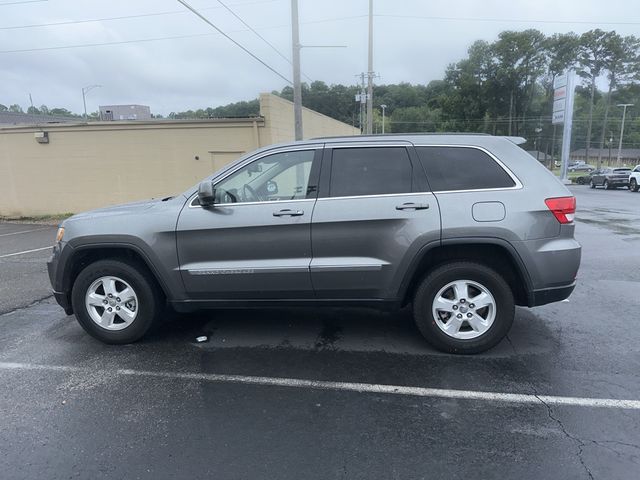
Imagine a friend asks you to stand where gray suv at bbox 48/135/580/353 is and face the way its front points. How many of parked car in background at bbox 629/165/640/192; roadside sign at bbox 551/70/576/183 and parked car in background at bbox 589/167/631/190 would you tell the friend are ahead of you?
0

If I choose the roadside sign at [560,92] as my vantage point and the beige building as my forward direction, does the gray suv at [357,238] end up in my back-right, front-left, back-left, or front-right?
front-left

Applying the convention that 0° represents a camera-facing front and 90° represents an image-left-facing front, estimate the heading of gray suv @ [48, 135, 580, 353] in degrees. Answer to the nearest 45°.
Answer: approximately 90°

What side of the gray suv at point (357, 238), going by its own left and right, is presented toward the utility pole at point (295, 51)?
right

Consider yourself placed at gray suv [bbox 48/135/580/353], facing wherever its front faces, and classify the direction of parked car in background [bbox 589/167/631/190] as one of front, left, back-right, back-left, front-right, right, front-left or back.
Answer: back-right

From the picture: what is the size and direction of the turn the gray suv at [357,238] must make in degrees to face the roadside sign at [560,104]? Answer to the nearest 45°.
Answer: approximately 135° to its right

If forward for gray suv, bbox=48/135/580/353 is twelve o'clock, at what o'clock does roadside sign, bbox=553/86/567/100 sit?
The roadside sign is roughly at 4 o'clock from the gray suv.

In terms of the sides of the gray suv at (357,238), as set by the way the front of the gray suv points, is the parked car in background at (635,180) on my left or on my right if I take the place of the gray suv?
on my right
